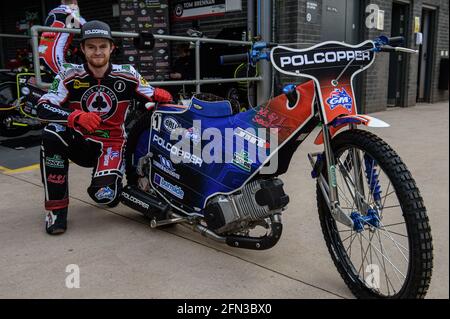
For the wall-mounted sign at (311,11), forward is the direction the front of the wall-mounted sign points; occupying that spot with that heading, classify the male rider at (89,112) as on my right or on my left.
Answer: on my right

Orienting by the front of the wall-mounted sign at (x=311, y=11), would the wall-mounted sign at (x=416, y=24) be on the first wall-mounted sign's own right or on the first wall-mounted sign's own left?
on the first wall-mounted sign's own left

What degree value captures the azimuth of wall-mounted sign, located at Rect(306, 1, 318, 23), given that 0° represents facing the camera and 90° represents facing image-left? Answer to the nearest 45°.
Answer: approximately 315°

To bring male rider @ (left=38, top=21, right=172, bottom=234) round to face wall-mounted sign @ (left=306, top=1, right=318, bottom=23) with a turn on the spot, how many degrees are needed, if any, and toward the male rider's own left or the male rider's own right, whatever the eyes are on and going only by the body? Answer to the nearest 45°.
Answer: approximately 135° to the male rider's own left

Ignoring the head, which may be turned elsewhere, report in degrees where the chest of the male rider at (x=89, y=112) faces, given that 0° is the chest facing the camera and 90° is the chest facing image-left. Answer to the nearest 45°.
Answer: approximately 0°

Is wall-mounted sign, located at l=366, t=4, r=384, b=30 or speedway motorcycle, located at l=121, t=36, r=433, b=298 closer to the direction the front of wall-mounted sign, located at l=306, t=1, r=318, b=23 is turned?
the speedway motorcycle
